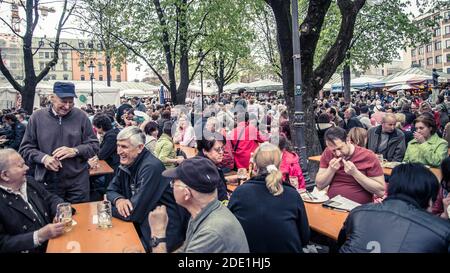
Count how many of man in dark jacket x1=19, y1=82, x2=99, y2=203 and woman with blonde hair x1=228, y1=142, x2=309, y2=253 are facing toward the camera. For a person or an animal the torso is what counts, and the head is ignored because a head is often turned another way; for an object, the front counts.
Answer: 1

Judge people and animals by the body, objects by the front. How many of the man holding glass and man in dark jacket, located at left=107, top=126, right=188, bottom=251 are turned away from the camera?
0

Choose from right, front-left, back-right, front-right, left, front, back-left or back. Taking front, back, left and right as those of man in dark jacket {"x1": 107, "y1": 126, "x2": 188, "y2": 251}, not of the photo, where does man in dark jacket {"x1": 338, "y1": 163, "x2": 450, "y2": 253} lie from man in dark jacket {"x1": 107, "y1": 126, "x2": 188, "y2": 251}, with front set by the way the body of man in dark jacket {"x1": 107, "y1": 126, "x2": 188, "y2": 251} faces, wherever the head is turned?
left

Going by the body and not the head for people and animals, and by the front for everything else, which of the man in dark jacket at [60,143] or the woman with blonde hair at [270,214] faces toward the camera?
the man in dark jacket

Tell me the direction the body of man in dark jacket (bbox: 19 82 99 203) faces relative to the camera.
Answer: toward the camera

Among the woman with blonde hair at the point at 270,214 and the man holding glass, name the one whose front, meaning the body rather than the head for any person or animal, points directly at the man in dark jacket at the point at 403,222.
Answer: the man holding glass

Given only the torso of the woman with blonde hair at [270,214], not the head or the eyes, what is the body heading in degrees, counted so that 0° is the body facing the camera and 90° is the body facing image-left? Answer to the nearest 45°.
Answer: approximately 180°

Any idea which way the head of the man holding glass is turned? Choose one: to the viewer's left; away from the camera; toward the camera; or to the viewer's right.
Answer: to the viewer's right

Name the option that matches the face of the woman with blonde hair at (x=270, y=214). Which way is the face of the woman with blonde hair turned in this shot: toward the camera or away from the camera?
away from the camera

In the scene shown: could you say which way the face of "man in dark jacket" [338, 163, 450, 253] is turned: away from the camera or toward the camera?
away from the camera

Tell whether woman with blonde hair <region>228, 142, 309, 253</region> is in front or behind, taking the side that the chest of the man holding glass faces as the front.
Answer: in front
